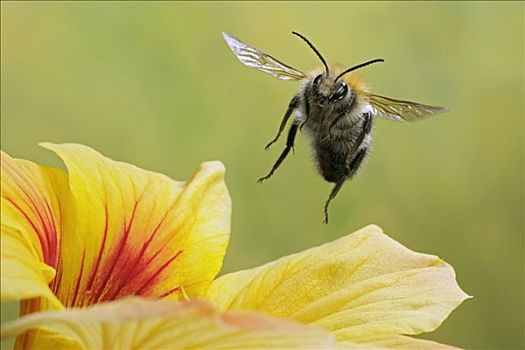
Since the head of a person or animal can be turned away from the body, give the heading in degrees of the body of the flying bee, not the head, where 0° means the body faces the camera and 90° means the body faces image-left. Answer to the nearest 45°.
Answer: approximately 0°
